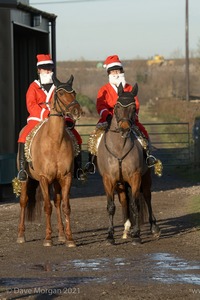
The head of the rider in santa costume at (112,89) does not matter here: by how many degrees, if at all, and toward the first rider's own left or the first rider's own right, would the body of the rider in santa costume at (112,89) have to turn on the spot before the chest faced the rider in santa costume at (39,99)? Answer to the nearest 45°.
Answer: approximately 90° to the first rider's own right

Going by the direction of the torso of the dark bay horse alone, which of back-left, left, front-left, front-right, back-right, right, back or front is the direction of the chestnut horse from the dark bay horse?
right

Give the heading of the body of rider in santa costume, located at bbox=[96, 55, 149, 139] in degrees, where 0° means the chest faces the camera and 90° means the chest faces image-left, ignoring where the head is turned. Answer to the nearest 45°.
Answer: approximately 0°
